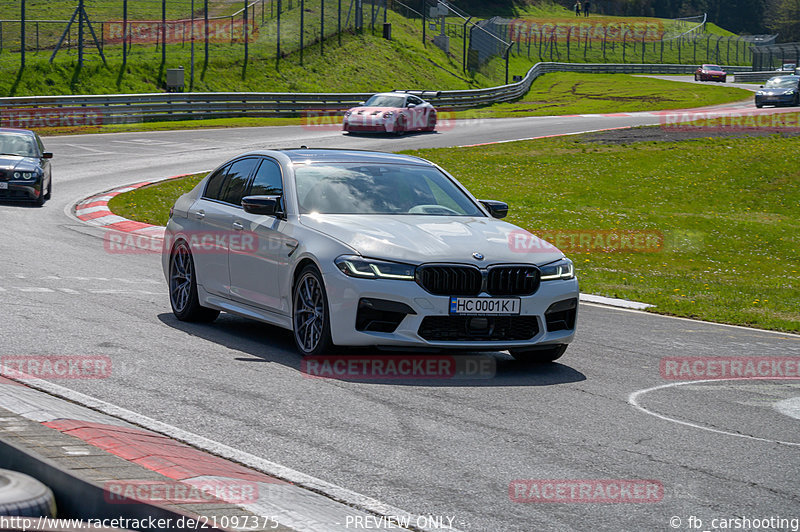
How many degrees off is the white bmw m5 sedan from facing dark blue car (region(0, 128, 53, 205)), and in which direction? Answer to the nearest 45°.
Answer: approximately 180°

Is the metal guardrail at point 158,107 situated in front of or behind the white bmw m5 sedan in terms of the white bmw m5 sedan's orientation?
behind

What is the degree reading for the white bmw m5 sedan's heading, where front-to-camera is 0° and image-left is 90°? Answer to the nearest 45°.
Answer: approximately 315°

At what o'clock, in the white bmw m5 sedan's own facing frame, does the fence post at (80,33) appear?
The fence post is roughly at 7 o'clock from the white bmw m5 sedan.
